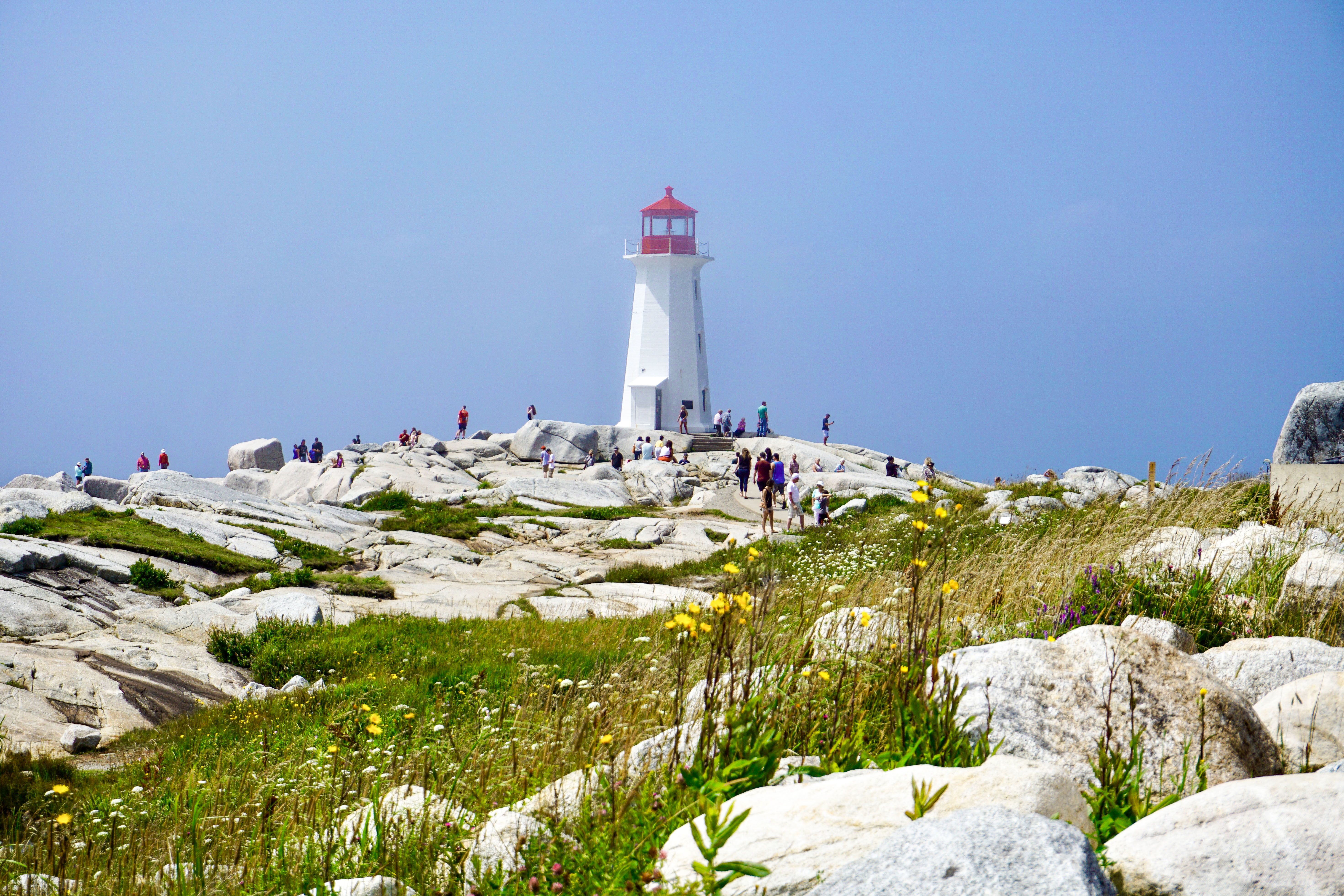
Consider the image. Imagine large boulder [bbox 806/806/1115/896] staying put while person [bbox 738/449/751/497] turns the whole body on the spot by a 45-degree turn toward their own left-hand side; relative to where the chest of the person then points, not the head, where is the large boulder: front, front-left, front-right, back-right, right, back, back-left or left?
back-left

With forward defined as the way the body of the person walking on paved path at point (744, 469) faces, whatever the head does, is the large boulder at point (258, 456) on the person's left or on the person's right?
on the person's left

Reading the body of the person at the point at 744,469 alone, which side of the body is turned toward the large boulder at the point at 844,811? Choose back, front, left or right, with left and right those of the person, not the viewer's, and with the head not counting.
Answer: back

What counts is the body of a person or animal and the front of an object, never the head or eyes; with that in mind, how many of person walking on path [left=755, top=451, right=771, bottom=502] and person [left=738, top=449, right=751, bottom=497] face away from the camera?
2

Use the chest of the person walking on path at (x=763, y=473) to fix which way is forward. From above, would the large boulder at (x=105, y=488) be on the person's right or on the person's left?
on the person's left

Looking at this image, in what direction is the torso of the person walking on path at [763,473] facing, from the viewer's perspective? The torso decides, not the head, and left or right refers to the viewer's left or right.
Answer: facing away from the viewer

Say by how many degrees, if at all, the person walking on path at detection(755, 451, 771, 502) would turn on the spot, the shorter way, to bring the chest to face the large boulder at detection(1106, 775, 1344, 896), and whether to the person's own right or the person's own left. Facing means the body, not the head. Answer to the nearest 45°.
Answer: approximately 180°

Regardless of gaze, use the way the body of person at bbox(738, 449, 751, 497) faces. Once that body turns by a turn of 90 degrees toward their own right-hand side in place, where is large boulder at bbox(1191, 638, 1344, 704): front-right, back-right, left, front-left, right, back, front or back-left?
right

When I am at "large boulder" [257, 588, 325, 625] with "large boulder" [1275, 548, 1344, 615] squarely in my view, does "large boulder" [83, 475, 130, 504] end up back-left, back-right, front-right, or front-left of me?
back-left
